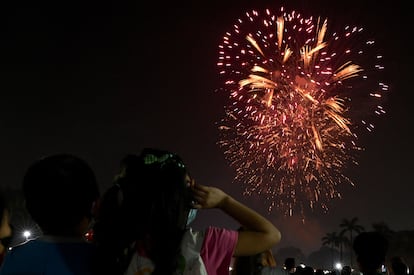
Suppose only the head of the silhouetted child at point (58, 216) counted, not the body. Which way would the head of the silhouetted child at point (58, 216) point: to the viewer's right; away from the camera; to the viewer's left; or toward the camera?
away from the camera

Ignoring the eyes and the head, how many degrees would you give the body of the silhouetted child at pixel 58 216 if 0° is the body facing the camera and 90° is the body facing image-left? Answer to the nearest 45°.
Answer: approximately 225°
